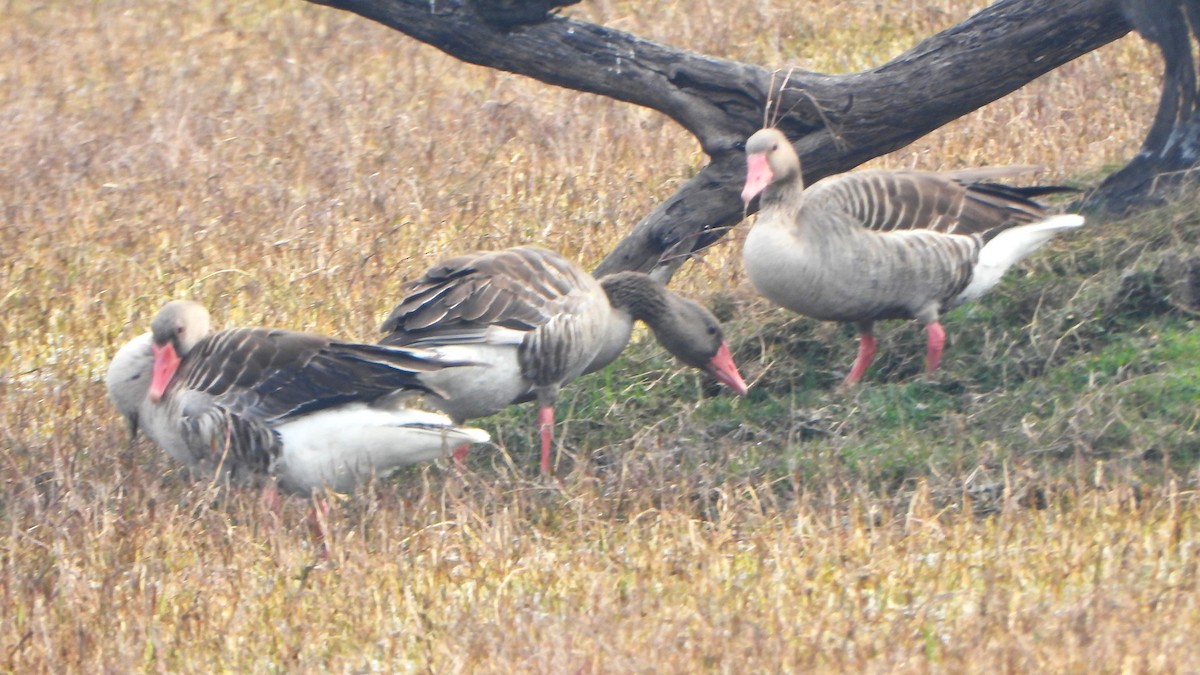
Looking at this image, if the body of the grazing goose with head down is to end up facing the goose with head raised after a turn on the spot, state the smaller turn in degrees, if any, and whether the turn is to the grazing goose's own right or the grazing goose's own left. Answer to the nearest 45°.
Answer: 0° — it already faces it

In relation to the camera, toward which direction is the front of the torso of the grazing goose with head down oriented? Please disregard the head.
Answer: to the viewer's right

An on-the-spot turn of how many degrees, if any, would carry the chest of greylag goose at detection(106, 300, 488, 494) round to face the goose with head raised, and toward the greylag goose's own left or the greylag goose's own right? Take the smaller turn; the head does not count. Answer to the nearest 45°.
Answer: approximately 180°

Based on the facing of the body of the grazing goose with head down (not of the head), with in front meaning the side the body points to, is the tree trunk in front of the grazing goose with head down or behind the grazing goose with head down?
in front

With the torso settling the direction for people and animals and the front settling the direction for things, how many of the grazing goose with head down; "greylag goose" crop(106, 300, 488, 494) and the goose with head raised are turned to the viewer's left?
2

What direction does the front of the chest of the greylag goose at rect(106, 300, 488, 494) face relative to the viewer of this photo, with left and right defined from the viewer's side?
facing to the left of the viewer

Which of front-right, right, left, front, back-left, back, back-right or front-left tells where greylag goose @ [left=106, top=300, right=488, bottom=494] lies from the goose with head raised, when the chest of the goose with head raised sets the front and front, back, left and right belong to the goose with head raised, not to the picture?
front-left

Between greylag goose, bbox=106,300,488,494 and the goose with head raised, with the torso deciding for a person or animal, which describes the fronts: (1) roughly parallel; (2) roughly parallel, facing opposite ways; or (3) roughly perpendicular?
roughly parallel

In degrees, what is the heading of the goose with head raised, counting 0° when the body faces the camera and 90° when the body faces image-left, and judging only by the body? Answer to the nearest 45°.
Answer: approximately 90°

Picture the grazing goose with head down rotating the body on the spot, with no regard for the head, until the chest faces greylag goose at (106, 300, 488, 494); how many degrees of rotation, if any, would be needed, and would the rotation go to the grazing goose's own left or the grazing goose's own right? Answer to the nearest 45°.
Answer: approximately 135° to the grazing goose's own right

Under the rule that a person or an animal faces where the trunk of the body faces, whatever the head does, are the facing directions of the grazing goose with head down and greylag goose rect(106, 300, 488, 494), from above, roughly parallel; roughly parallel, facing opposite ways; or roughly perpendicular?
roughly parallel, facing opposite ways

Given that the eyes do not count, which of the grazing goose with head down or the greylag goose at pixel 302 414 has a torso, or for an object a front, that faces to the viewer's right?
the grazing goose with head down

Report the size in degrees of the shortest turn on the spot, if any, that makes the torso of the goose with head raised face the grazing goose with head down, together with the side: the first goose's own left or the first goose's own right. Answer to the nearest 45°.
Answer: approximately 45° to the first goose's own left
